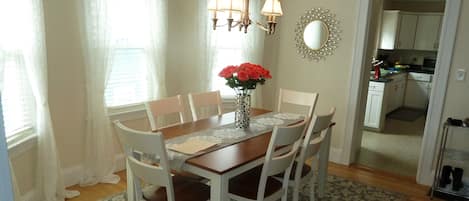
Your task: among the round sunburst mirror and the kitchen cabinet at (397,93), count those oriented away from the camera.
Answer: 0

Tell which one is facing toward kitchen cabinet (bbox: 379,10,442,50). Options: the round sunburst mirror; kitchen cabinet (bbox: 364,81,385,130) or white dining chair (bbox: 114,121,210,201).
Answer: the white dining chair

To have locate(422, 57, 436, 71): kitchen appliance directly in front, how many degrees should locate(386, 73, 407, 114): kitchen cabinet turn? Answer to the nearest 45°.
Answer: approximately 90° to its left

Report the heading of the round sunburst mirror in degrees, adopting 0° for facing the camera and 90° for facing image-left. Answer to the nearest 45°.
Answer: approximately 45°

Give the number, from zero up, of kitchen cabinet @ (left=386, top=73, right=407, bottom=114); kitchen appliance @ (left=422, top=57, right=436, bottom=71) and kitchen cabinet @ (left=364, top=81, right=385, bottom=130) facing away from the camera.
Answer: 0

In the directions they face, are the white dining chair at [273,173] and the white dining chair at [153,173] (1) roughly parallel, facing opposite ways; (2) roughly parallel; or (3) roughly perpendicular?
roughly perpendicular

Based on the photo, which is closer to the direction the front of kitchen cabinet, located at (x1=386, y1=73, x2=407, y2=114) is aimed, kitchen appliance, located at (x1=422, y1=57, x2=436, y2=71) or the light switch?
the light switch

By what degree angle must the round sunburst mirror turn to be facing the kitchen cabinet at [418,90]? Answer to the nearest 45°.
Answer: approximately 180°

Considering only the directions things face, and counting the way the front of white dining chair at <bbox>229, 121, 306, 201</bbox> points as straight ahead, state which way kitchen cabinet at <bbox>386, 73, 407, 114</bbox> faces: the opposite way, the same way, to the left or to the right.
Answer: the opposite way

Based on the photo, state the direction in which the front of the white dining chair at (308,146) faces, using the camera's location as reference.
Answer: facing away from the viewer and to the left of the viewer

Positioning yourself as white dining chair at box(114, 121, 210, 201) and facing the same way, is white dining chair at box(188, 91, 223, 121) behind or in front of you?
in front

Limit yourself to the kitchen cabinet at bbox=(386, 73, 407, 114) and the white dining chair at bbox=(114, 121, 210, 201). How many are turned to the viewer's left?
0
